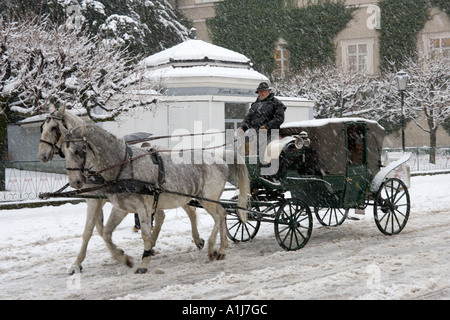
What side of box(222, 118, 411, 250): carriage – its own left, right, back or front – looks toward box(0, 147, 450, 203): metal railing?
right

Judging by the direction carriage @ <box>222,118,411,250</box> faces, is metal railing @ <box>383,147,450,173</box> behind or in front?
behind

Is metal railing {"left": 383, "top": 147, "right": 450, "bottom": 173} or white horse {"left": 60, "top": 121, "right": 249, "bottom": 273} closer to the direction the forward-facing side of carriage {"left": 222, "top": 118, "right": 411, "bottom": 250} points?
the white horse

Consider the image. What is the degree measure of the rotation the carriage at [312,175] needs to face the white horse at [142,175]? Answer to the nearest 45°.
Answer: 0° — it already faces it

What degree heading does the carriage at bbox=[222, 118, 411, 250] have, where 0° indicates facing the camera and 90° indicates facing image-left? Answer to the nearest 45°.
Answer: approximately 45°

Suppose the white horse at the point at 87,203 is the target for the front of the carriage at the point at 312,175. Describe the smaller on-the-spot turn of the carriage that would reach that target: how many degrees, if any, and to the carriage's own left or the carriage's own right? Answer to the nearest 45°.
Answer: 0° — it already faces it

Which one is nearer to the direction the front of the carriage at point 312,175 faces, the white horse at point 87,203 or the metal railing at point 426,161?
the white horse

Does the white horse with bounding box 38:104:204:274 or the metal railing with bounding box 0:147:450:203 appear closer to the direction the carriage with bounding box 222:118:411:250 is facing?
the white horse

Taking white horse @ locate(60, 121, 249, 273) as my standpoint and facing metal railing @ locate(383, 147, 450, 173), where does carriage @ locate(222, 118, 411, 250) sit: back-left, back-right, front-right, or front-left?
front-right
